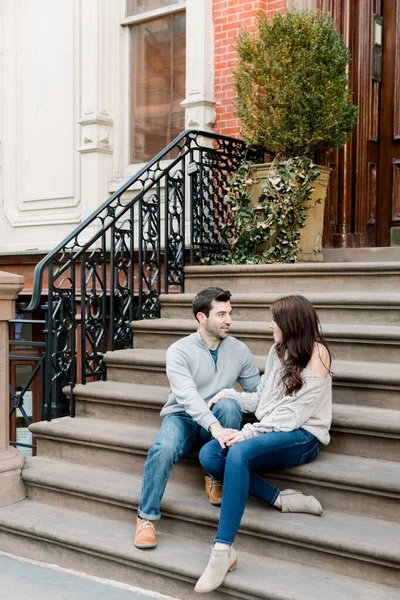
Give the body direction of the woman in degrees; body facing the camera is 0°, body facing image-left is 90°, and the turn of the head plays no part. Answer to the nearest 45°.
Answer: approximately 90°

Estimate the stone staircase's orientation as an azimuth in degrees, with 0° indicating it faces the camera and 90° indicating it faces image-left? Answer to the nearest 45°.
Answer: approximately 45°

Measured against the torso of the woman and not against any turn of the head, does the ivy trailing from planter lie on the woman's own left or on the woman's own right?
on the woman's own right

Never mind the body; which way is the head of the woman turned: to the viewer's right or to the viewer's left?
to the viewer's left

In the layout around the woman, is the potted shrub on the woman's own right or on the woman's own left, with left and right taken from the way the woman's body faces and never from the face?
on the woman's own right
